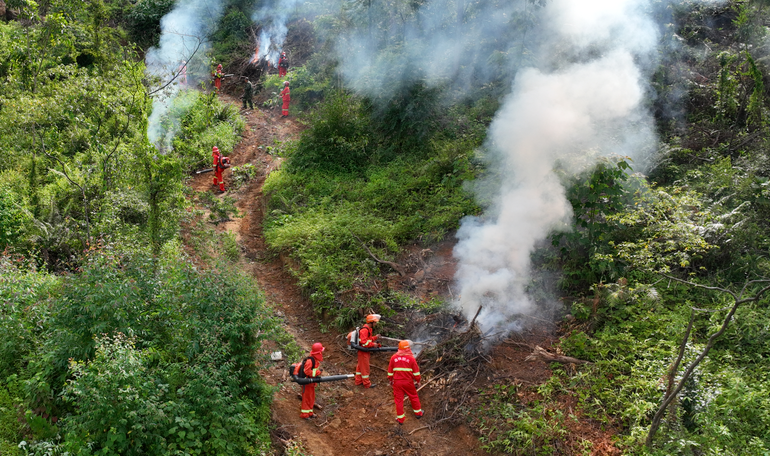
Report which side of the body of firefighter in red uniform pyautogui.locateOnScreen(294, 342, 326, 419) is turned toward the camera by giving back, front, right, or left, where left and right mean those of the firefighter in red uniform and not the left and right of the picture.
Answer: right

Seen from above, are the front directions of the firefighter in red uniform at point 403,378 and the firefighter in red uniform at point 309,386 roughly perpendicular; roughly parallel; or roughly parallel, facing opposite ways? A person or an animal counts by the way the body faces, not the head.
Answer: roughly perpendicular

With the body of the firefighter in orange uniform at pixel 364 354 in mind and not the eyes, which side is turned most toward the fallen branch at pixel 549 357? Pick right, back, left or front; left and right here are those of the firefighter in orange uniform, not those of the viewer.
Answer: front

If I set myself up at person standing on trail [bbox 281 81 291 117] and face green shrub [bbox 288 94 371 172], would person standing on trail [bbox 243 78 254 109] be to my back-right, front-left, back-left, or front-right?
back-right

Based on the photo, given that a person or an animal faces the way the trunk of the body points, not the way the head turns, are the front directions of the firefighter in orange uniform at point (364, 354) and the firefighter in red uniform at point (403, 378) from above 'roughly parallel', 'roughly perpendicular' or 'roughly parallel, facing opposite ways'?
roughly perpendicular
